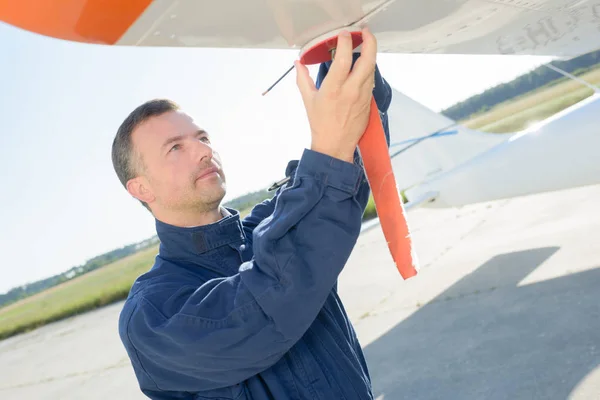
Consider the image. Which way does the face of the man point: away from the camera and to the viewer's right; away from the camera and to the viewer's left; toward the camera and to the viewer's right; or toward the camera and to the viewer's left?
toward the camera and to the viewer's right

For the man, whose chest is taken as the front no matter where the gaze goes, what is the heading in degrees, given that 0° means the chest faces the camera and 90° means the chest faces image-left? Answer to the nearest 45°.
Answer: approximately 315°
